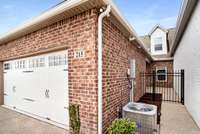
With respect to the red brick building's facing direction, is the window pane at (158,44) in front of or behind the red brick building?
behind

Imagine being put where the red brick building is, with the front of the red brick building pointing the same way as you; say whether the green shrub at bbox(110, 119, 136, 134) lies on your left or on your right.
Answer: on your left

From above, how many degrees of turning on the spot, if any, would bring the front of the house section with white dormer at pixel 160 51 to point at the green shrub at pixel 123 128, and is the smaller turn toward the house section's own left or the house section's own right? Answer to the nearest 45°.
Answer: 0° — it already faces it

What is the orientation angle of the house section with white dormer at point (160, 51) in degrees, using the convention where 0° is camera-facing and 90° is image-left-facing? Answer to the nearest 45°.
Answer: approximately 0°

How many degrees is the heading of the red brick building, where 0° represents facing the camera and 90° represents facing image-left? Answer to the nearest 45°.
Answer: approximately 45°

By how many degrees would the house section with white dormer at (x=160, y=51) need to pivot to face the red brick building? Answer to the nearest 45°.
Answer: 0° — it already faces it
